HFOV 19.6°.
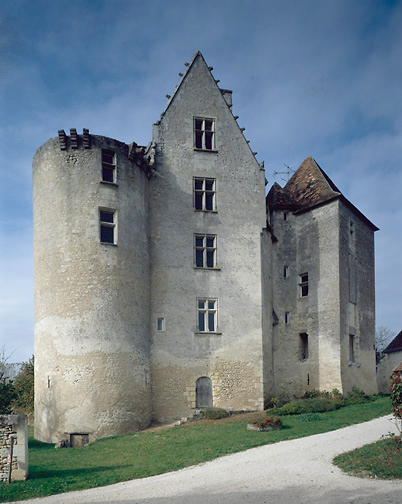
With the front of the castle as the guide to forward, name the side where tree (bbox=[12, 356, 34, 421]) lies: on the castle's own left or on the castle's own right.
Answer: on the castle's own right

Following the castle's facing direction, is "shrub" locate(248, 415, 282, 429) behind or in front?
in front

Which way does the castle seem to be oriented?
toward the camera

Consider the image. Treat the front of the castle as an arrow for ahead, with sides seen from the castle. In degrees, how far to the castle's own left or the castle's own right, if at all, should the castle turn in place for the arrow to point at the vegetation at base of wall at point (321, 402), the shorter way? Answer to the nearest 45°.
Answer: approximately 90° to the castle's own left
